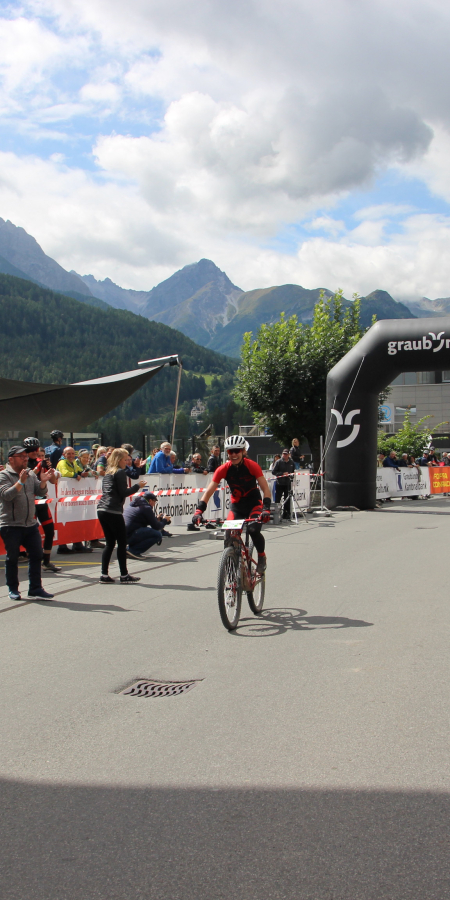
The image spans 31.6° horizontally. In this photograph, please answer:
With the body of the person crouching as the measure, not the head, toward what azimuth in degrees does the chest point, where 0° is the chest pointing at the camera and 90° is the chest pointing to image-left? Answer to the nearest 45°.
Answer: approximately 270°

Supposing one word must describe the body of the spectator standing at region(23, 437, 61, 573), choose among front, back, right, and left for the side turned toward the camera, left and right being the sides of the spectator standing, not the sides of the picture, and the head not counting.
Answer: right

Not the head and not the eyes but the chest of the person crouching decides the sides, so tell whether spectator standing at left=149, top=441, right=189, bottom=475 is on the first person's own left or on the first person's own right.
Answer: on the first person's own left

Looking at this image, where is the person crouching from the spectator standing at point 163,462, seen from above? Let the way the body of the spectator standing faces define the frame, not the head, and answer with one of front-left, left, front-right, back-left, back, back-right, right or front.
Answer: front-right

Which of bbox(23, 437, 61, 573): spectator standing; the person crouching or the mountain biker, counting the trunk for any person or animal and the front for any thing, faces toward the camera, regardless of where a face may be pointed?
the mountain biker

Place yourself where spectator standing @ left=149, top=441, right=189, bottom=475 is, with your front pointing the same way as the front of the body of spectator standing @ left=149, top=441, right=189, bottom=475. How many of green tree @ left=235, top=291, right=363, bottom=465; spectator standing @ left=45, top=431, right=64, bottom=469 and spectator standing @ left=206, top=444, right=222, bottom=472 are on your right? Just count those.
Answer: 1

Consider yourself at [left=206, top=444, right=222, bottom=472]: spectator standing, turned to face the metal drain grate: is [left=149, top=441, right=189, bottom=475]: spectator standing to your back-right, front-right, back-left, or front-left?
front-right

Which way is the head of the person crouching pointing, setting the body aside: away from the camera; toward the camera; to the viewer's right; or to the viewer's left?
to the viewer's right

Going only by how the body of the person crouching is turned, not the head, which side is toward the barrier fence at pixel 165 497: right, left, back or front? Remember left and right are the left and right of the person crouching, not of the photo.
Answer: left

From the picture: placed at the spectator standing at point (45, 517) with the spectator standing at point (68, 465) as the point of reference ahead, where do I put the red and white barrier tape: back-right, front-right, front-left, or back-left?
front-right

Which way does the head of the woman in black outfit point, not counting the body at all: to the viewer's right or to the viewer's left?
to the viewer's right

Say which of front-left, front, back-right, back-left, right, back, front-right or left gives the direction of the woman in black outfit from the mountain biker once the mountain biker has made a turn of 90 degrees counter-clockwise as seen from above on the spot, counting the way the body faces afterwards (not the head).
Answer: back-left

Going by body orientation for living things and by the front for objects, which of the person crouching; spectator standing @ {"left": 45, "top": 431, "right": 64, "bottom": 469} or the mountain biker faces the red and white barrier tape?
the spectator standing

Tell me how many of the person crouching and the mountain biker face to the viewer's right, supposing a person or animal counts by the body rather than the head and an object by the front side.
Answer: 1

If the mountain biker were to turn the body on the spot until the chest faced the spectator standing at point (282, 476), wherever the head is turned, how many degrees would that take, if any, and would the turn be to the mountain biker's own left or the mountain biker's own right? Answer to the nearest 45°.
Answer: approximately 180°

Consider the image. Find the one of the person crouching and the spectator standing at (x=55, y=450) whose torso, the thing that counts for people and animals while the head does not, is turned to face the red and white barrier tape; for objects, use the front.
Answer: the spectator standing
